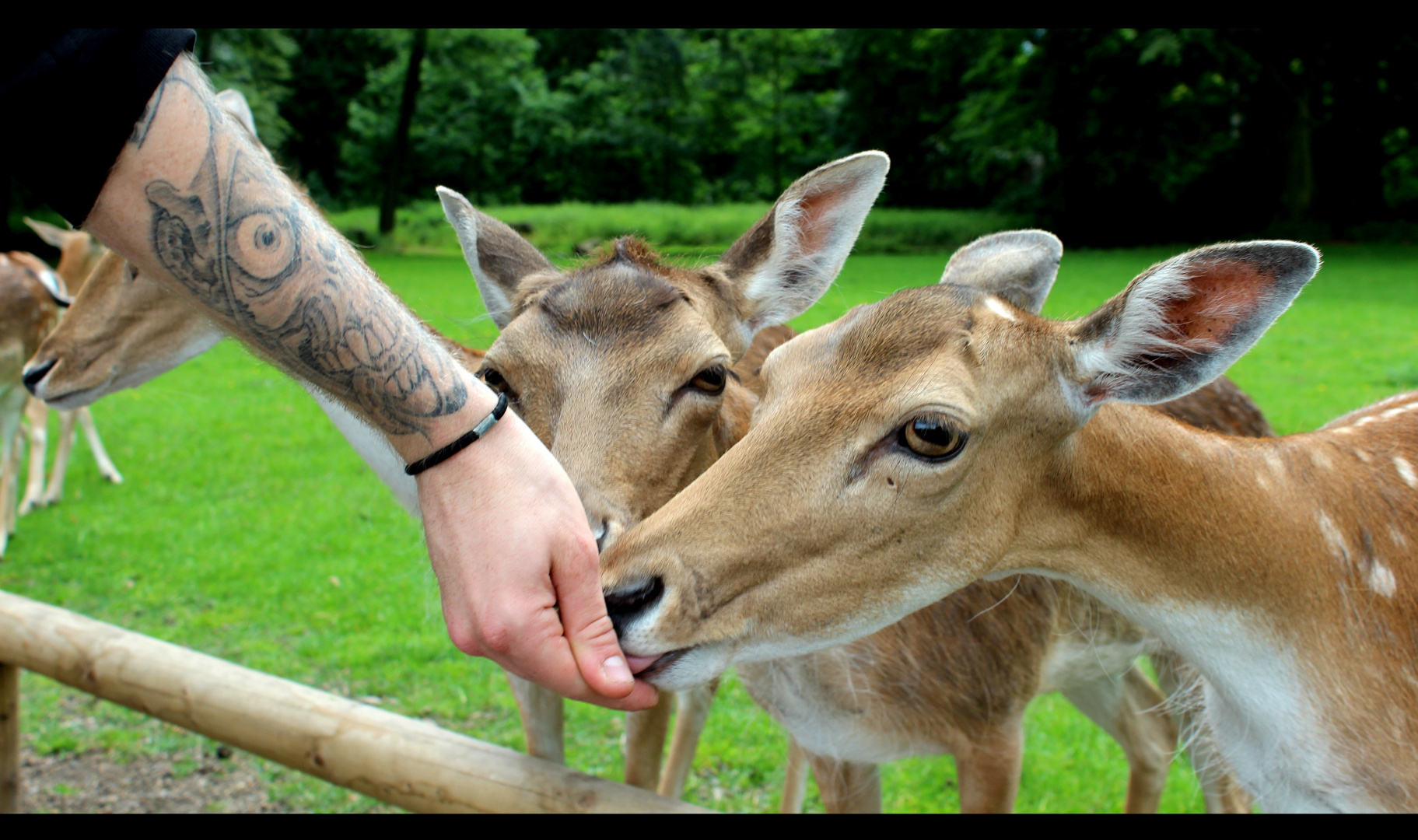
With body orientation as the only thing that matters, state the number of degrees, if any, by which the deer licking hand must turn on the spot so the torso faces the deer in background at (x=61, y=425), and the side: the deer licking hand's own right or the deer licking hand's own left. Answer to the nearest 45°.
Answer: approximately 45° to the deer licking hand's own right

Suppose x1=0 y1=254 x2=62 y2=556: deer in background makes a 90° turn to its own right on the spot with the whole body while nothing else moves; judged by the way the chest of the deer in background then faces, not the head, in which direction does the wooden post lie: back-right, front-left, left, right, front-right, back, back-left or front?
back

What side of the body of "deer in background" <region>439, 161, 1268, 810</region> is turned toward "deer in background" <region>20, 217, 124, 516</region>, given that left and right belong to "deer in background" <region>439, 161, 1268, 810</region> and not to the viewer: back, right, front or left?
right

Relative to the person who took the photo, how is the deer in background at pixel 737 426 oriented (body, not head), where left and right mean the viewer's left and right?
facing the viewer and to the left of the viewer

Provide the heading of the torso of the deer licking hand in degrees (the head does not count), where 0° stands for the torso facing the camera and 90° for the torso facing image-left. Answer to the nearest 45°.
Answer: approximately 90°

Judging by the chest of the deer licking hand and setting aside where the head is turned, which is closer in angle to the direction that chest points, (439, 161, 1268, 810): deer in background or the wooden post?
the wooden post

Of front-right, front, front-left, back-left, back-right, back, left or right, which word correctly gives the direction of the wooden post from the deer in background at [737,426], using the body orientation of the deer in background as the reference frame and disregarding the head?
front-right

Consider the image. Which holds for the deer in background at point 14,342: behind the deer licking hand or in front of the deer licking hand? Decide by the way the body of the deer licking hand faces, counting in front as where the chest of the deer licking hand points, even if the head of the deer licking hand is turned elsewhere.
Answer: in front

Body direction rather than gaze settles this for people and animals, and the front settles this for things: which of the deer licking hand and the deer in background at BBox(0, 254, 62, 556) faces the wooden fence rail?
the deer licking hand

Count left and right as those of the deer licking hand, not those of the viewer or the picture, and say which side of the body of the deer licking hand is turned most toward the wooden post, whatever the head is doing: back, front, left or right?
front

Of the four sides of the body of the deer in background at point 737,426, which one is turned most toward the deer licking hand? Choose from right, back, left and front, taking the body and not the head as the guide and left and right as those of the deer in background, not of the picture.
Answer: left

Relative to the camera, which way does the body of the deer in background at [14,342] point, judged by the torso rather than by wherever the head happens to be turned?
to the viewer's left
